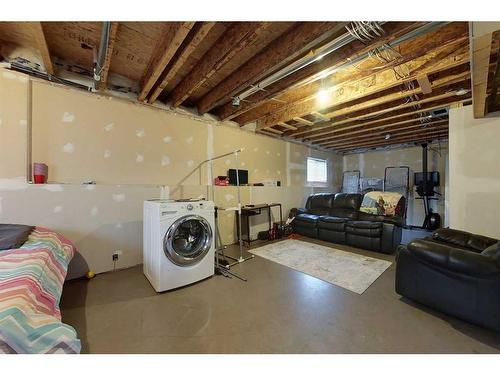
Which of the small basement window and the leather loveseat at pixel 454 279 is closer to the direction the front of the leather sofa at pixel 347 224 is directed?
the leather loveseat

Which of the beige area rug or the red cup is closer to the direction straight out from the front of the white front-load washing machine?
the beige area rug

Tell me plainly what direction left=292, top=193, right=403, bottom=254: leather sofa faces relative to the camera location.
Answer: facing the viewer and to the left of the viewer

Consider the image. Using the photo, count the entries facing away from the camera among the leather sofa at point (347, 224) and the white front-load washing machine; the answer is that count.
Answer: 0

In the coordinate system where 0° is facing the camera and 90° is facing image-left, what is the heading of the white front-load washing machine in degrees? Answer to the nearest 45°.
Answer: approximately 315°

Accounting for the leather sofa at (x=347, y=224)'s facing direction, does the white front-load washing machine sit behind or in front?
in front

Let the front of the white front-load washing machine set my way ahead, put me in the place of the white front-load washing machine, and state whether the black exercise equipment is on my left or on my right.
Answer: on my left

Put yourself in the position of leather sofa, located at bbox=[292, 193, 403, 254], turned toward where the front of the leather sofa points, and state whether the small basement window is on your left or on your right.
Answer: on your right

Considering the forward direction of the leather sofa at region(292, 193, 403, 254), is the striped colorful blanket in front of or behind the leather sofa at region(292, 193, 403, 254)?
in front
